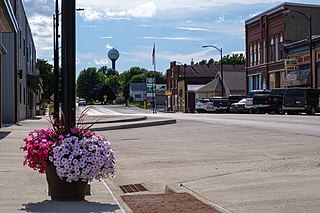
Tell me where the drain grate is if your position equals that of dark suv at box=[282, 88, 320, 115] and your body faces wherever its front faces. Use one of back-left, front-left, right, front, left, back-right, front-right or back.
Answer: back-right

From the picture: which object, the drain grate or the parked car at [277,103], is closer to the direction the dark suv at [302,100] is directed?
the parked car

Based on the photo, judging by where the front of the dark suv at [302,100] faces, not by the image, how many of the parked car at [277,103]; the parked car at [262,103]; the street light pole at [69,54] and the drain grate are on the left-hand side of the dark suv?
2

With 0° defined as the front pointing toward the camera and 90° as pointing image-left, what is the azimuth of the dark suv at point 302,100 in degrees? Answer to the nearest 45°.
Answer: approximately 225°

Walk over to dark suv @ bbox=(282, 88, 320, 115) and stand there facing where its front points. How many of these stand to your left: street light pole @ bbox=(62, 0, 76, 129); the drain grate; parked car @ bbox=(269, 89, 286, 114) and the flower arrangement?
1

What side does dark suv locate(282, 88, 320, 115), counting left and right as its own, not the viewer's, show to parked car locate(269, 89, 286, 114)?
left

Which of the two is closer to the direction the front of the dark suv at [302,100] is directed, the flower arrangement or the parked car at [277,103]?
the parked car

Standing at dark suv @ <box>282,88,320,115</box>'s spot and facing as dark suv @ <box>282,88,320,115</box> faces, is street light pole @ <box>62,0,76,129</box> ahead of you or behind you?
behind

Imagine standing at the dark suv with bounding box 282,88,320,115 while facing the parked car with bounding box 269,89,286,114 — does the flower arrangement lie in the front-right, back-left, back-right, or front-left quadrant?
back-left

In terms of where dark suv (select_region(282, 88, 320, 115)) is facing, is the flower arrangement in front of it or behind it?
behind

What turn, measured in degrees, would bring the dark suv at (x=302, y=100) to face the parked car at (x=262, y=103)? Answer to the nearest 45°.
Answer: approximately 90° to its left
